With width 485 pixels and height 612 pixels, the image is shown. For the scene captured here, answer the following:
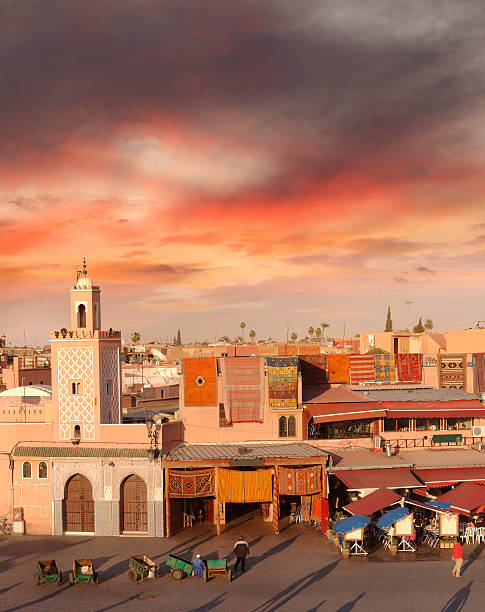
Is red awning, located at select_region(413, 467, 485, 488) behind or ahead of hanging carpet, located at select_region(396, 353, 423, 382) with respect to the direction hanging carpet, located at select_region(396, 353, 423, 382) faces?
ahead

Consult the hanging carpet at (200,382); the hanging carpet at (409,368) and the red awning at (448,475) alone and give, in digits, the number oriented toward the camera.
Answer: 3

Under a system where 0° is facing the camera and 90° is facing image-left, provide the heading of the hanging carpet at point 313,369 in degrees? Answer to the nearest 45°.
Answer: approximately 0°

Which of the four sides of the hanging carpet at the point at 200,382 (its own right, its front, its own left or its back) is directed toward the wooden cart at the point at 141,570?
front

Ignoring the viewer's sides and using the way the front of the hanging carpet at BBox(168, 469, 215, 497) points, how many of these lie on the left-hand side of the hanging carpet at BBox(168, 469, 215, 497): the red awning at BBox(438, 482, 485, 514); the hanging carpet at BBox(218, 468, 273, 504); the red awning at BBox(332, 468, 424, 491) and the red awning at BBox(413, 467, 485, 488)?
4

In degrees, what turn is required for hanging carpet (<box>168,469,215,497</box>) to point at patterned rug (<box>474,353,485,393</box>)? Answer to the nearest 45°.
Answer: approximately 135° to its left

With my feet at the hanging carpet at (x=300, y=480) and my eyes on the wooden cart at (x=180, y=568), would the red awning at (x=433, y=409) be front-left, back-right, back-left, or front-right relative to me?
back-left

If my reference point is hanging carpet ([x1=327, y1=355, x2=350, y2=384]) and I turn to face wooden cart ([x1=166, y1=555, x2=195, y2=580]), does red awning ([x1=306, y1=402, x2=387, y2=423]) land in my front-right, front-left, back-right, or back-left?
front-left

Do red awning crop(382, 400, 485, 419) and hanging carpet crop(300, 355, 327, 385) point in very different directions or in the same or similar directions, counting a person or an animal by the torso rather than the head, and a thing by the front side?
same or similar directions

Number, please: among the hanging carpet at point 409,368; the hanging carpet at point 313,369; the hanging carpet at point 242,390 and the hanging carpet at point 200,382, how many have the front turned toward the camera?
4

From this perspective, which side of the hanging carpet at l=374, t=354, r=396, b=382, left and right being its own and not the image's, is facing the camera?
front

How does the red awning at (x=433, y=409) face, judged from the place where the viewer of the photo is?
facing the viewer

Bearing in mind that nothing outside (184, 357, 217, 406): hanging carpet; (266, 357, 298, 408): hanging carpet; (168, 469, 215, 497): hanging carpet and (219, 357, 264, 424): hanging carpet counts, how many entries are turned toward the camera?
4

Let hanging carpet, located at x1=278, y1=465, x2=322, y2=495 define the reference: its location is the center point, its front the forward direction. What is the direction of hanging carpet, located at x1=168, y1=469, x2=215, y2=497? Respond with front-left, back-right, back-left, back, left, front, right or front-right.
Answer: right

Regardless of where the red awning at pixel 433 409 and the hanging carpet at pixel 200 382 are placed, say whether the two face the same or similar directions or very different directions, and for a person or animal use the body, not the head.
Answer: same or similar directions

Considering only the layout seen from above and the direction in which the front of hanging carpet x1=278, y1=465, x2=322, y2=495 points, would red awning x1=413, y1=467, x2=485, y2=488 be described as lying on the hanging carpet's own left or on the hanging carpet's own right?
on the hanging carpet's own left
